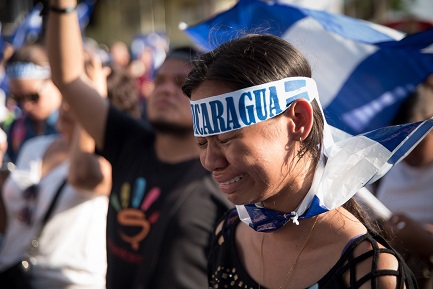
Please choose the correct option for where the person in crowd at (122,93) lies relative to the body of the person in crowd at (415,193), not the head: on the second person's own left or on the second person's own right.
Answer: on the second person's own right

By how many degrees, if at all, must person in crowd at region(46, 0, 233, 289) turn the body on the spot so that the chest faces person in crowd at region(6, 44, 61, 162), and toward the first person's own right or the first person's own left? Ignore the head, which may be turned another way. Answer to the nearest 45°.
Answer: approximately 135° to the first person's own right

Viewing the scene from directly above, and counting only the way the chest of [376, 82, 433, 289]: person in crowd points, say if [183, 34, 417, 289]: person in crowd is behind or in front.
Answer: in front

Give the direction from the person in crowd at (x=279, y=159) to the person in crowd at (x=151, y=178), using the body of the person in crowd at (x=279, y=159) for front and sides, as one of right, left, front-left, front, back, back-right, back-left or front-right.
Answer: right

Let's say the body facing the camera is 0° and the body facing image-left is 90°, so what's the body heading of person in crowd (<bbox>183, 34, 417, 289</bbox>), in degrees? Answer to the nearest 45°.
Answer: approximately 45°

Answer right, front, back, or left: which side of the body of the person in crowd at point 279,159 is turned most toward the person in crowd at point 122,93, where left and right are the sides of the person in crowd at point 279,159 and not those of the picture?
right

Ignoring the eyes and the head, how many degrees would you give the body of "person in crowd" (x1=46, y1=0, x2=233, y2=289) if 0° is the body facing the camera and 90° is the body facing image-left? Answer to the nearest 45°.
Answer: approximately 45°

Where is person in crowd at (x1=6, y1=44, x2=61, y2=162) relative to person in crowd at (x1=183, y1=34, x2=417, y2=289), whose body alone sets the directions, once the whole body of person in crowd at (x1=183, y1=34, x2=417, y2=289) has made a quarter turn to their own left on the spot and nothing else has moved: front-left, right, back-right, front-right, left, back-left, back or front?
back

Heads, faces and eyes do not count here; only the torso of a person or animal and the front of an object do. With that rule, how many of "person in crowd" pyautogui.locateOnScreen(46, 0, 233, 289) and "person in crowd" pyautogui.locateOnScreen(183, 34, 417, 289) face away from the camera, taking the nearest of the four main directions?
0
